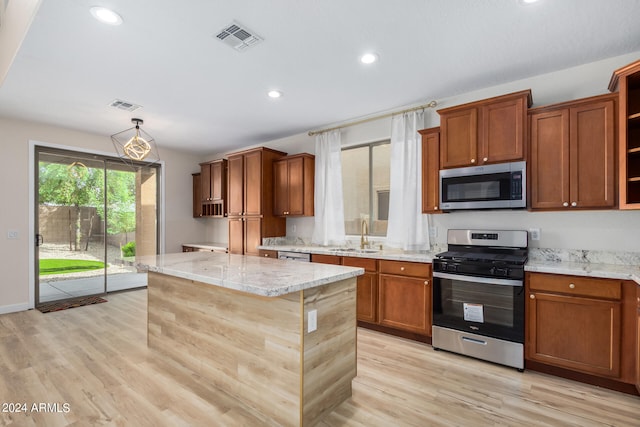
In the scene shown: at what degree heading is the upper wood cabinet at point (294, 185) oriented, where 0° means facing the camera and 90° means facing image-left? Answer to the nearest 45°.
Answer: approximately 45°

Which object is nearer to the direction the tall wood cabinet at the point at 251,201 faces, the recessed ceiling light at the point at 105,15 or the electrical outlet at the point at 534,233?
the recessed ceiling light

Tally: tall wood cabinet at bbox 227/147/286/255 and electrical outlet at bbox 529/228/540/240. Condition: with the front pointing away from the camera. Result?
0

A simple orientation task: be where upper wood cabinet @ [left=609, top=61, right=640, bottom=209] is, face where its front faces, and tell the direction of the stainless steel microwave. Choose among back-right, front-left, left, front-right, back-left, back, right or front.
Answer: front-right

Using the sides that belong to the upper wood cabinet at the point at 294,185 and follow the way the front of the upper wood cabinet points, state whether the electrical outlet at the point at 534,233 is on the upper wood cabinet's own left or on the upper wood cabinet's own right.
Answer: on the upper wood cabinet's own left

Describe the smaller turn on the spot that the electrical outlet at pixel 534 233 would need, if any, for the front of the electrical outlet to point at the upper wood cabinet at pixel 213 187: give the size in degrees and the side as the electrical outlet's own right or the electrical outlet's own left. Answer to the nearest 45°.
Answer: approximately 90° to the electrical outlet's own right

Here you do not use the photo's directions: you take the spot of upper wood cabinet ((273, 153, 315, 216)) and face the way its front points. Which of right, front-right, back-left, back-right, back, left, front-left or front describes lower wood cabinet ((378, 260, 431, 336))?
left

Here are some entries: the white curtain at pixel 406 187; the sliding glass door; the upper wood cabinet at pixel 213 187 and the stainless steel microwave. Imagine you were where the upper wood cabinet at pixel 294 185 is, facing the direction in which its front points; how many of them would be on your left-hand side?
2

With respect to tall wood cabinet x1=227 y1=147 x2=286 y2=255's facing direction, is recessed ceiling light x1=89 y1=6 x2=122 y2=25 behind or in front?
in front

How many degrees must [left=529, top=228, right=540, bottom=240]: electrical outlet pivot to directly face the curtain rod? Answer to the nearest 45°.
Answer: approximately 90° to its right

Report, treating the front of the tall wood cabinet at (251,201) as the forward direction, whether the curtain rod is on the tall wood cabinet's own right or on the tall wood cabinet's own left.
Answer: on the tall wood cabinet's own left

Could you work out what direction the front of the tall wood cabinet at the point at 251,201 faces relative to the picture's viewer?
facing the viewer and to the left of the viewer

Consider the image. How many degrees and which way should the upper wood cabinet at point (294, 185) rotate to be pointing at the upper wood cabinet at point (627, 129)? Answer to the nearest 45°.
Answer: approximately 90° to its left

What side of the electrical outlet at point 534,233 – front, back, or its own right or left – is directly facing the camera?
front
